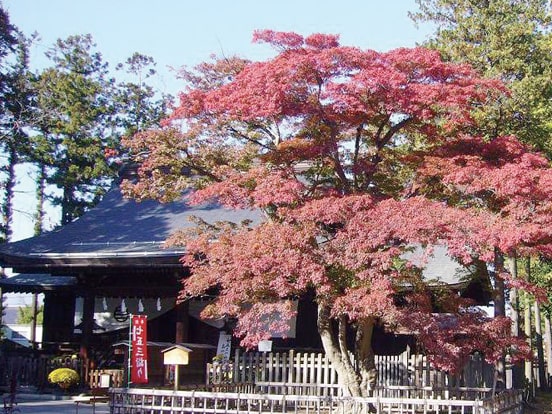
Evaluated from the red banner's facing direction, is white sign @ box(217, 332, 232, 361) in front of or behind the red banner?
behind

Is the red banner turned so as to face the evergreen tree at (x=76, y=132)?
no

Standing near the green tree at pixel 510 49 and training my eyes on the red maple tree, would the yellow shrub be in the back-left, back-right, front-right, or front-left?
front-right

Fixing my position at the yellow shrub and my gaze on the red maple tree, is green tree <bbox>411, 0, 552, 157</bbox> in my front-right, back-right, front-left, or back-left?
front-left

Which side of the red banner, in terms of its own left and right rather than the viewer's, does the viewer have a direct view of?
front

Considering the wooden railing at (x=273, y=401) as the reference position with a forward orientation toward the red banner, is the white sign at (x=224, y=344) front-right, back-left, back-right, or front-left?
front-right

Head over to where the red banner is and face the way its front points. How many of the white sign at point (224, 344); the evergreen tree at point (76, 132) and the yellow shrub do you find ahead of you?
0

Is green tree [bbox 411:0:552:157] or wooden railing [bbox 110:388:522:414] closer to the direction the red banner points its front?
the wooden railing

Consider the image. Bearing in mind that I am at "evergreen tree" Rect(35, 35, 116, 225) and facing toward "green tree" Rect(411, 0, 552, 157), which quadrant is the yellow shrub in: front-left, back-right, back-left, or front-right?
front-right

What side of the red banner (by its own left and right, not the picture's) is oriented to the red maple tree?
left

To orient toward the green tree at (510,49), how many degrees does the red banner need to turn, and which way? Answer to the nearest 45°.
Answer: approximately 135° to its left
